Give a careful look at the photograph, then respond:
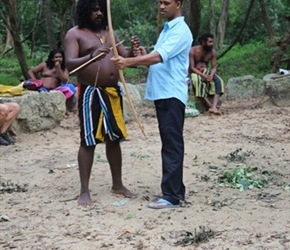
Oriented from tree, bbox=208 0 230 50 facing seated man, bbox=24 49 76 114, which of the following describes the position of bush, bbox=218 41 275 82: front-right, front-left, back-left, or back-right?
front-left

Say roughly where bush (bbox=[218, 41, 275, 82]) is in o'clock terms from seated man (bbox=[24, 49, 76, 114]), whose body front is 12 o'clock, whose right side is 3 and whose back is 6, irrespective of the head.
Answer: The bush is roughly at 9 o'clock from the seated man.

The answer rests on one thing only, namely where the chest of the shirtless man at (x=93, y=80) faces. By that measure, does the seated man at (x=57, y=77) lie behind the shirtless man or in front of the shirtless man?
behind

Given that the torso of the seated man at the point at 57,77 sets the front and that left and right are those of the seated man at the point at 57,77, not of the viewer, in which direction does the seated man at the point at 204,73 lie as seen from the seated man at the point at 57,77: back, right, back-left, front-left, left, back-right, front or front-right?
front-left

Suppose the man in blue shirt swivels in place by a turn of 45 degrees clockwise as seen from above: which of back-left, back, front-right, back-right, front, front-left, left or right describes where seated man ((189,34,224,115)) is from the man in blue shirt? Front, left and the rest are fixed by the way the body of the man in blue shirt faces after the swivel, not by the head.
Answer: front-right

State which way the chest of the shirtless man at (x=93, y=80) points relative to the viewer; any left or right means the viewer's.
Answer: facing the viewer and to the right of the viewer

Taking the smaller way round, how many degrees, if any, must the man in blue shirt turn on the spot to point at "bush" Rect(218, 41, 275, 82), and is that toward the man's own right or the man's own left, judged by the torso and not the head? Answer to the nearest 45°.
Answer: approximately 90° to the man's own right

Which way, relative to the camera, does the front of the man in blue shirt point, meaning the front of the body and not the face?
to the viewer's left

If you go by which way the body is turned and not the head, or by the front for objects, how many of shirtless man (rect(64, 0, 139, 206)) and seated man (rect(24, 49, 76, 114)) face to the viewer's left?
0

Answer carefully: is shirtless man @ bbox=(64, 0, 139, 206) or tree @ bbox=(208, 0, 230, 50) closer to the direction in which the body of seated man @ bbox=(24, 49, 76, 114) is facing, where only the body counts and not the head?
the shirtless man

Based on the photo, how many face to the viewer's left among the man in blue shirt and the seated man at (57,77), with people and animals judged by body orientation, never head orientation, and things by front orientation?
1

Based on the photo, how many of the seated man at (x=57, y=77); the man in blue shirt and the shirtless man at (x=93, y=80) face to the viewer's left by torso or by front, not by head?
1

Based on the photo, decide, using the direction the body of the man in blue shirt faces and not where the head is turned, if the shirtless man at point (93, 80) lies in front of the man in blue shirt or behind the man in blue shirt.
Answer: in front

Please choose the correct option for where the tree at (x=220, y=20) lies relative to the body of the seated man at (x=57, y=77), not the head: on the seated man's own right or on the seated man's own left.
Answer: on the seated man's own left

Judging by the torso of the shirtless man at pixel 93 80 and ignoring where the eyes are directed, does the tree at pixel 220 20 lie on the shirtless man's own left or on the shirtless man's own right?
on the shirtless man's own left
